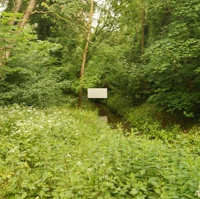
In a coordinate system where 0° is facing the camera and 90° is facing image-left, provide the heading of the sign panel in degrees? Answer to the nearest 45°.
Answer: approximately 0°
